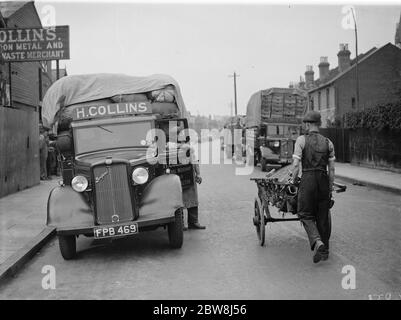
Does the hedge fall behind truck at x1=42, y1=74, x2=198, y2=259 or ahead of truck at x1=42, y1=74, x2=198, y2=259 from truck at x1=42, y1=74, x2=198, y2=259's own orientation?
behind

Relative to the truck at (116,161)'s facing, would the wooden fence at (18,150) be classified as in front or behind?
behind

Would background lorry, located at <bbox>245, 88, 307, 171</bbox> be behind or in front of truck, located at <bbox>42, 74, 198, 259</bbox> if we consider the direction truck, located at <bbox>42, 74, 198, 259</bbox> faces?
behind

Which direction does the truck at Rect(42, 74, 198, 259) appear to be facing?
toward the camera
